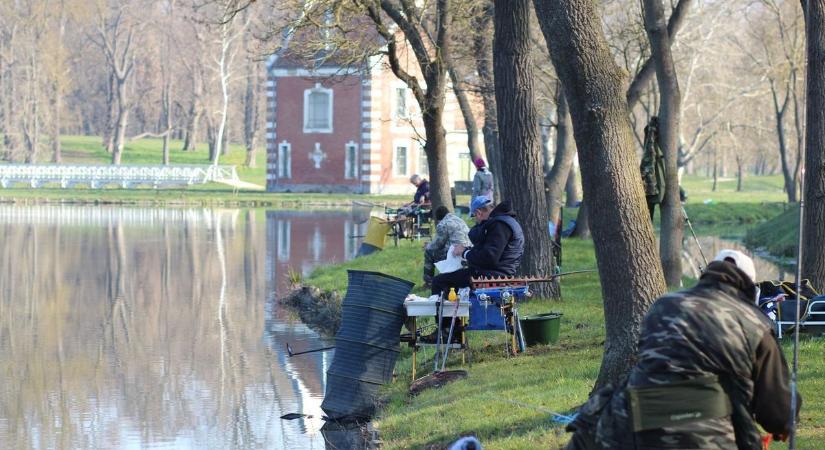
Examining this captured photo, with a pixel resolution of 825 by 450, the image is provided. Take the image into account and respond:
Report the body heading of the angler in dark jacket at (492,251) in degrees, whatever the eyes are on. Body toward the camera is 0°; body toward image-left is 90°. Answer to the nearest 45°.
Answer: approximately 90°

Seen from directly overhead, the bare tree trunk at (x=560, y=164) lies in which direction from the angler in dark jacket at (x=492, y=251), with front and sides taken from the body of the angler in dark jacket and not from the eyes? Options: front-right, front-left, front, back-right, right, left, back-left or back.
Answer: right

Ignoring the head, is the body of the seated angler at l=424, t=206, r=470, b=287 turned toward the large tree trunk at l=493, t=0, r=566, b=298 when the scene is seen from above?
no

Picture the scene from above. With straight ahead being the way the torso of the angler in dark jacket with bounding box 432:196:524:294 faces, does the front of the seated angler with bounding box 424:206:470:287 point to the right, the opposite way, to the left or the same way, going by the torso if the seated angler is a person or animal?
the same way

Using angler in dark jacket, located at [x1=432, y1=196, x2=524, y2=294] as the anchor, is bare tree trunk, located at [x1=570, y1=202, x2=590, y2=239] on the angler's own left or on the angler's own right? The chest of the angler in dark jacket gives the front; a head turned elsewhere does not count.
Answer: on the angler's own right

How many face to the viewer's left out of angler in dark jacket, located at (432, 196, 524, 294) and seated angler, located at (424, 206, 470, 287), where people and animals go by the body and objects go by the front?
2

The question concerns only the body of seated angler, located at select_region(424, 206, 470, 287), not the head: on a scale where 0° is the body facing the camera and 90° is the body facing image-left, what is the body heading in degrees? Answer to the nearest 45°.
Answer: approximately 90°

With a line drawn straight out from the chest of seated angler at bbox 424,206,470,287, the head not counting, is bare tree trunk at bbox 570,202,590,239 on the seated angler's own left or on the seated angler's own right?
on the seated angler's own right

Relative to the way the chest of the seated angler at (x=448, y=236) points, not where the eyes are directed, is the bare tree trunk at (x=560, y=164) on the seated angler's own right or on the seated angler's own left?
on the seated angler's own right

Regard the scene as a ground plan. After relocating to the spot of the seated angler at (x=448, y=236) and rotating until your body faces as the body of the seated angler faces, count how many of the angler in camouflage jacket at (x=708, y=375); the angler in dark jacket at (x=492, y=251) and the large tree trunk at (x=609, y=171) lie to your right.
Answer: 0

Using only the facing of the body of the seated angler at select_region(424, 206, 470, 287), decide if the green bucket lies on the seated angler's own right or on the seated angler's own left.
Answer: on the seated angler's own left

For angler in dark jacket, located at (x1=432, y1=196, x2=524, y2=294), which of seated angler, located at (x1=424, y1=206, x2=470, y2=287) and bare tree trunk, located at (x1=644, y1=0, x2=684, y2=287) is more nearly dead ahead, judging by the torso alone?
the seated angler

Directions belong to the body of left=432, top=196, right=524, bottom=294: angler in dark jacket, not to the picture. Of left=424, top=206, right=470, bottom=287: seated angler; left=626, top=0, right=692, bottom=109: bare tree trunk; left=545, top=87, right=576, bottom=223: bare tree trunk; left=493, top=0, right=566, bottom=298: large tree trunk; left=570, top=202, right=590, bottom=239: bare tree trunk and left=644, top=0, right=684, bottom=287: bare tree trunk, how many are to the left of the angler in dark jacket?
0
